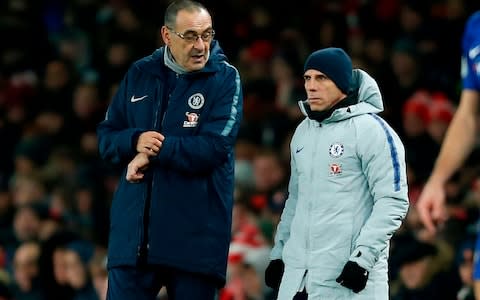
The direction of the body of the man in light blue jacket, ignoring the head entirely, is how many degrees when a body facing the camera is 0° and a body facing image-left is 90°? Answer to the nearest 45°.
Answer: approximately 45°
